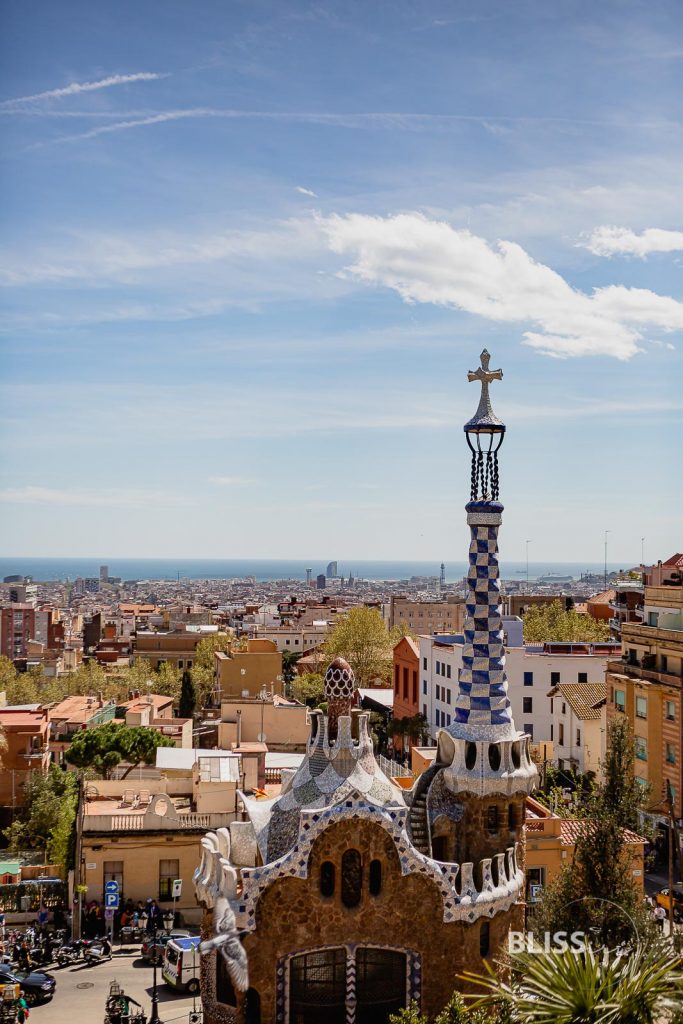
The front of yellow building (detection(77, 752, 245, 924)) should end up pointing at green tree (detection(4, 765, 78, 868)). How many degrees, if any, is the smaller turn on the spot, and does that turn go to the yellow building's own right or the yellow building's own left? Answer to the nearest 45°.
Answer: approximately 135° to the yellow building's own right

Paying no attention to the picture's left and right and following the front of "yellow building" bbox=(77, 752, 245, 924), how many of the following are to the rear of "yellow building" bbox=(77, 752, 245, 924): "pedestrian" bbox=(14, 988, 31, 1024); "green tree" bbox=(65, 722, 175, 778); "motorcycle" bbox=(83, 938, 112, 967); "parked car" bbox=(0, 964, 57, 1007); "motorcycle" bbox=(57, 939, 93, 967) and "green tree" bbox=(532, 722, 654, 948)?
1

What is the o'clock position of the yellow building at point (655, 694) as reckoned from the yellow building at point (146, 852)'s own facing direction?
the yellow building at point (655, 694) is roughly at 8 o'clock from the yellow building at point (146, 852).

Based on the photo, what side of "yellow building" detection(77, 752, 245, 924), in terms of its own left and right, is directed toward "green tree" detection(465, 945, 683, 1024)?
front

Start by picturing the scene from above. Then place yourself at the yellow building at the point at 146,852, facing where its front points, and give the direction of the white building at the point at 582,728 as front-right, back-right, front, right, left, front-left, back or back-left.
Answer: back-left

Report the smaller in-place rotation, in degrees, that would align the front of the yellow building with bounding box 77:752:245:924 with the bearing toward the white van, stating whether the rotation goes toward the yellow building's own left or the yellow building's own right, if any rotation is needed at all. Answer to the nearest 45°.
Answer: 0° — it already faces it

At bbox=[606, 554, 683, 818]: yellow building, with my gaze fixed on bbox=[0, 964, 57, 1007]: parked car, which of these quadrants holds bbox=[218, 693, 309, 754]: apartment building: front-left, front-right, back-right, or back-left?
front-right

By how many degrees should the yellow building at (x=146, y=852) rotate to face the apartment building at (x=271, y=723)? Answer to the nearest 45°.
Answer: approximately 180°

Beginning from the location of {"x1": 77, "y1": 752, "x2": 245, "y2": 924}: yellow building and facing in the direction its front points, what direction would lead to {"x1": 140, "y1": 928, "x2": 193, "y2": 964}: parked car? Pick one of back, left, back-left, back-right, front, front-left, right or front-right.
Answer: front

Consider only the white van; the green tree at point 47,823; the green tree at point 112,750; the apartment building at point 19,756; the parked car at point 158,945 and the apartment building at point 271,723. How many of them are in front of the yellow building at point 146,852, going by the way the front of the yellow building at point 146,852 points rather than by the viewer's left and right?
2

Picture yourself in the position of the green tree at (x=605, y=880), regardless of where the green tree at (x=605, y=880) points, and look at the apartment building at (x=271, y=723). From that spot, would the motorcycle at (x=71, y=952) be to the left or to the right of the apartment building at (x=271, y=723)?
left

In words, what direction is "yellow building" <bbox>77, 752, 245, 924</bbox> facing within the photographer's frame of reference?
facing the viewer

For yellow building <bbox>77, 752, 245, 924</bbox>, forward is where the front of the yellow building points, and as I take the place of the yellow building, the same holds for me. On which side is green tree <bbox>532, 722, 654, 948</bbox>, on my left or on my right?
on my left

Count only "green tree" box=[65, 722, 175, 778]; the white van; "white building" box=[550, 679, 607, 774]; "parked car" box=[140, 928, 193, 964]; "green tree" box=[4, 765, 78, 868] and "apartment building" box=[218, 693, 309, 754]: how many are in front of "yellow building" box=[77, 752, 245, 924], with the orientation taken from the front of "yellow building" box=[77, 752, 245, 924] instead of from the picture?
2

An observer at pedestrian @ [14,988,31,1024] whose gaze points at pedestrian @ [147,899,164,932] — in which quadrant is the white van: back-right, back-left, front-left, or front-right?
front-right

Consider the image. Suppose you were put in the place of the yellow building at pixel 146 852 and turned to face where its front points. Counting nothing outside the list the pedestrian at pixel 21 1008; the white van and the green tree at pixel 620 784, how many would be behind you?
0

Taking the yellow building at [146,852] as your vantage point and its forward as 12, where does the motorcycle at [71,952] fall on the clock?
The motorcycle is roughly at 1 o'clock from the yellow building.

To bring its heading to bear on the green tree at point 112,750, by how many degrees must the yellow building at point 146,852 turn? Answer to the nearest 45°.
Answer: approximately 180°
